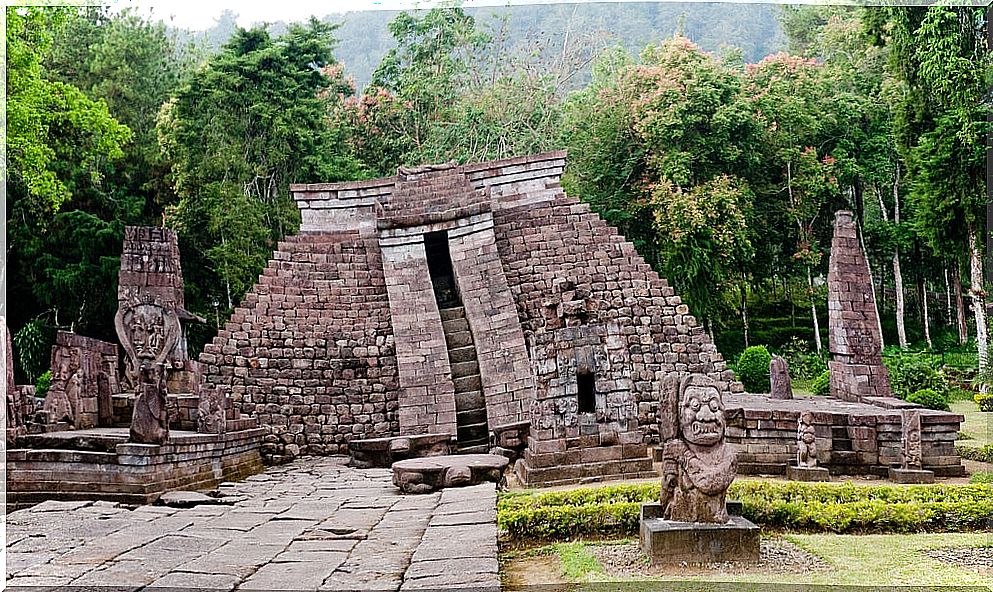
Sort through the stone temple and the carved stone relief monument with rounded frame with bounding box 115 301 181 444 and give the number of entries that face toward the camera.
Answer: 2

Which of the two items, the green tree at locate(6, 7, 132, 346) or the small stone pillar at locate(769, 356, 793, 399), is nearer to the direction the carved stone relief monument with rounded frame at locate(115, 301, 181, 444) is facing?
the small stone pillar

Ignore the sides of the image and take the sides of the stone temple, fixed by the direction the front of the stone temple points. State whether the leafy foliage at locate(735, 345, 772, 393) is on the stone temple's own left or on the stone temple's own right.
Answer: on the stone temple's own left

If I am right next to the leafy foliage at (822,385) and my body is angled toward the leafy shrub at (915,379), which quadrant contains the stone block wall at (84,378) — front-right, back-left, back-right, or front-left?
back-right

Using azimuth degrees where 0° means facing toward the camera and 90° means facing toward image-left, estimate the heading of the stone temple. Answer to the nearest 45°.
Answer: approximately 0°

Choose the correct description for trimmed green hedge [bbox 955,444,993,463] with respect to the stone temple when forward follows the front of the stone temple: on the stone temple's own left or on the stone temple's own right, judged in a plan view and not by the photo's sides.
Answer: on the stone temple's own left

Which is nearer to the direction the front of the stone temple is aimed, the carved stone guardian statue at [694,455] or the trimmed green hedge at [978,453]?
the carved stone guardian statue

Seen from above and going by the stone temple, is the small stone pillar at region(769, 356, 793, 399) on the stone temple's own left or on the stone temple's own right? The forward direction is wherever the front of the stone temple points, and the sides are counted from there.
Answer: on the stone temple's own left

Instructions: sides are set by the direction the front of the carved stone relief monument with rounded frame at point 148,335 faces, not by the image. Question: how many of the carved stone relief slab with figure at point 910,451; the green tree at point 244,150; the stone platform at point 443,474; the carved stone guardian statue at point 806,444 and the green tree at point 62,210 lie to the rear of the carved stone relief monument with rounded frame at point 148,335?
2

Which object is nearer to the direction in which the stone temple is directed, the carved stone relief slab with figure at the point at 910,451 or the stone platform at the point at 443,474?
the stone platform

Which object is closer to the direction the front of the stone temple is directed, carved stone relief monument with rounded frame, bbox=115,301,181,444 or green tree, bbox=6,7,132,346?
the carved stone relief monument with rounded frame

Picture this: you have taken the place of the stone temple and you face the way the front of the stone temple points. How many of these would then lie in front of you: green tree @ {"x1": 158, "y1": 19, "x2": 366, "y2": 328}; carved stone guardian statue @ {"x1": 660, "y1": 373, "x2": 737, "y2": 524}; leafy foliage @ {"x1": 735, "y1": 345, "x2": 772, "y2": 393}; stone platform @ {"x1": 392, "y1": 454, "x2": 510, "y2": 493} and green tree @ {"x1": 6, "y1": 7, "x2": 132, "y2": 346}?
2

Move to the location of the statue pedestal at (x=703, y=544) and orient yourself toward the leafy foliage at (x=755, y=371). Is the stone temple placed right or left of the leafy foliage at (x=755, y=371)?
left

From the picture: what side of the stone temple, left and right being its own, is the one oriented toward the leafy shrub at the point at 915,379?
left

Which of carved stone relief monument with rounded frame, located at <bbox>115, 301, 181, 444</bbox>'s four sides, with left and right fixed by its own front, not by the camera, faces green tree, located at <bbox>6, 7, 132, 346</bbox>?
back
